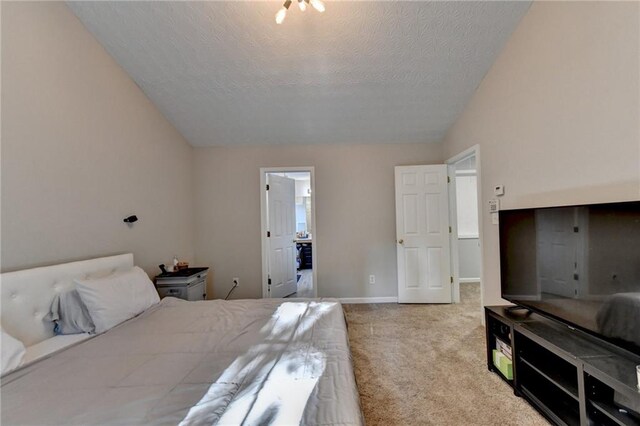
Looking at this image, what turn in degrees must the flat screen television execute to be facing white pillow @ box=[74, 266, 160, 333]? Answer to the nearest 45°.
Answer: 0° — it already faces it

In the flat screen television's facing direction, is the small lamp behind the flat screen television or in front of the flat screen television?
in front

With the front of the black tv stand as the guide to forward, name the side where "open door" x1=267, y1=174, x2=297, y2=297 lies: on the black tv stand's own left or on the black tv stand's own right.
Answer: on the black tv stand's own right

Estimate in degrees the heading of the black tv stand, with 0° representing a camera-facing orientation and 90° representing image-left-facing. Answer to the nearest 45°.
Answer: approximately 45°

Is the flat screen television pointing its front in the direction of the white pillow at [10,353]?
yes

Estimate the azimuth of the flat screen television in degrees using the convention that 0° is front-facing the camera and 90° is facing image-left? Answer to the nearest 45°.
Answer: approximately 45°

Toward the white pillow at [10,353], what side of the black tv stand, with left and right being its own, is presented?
front

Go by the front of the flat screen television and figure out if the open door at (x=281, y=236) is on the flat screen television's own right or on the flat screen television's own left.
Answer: on the flat screen television's own right

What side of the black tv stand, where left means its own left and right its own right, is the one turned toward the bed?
front

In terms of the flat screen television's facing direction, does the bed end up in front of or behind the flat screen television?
in front

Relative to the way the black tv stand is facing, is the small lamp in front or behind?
in front

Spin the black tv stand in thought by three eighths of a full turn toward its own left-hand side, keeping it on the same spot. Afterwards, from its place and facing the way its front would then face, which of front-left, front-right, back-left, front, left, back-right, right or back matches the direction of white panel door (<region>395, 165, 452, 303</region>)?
back-left
